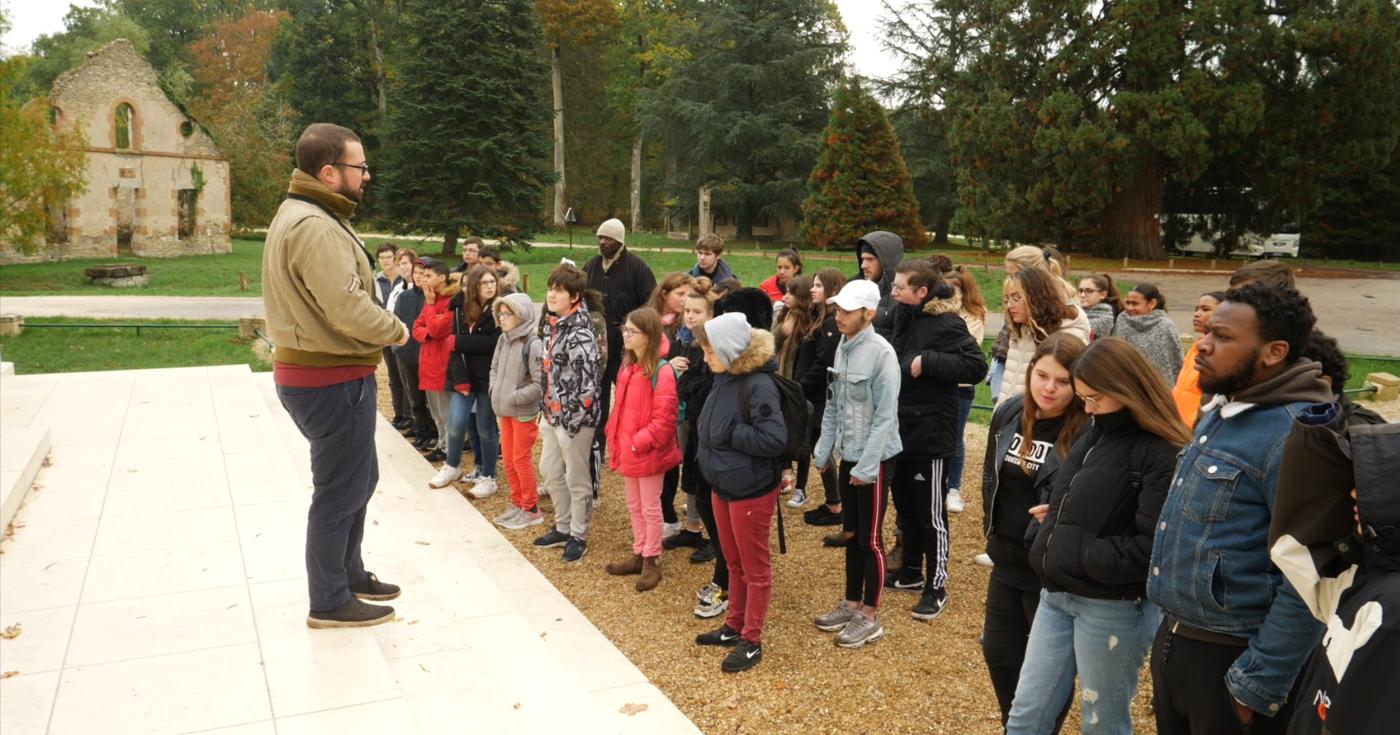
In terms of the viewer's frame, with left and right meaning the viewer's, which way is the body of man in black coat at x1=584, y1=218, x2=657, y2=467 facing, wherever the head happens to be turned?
facing the viewer and to the left of the viewer

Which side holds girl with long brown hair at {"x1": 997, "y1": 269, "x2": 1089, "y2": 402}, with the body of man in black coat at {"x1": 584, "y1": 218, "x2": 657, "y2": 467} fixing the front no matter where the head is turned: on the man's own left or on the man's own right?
on the man's own left

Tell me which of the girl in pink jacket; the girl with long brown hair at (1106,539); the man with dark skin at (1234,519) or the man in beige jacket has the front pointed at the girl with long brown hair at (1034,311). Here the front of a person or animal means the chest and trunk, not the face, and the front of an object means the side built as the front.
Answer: the man in beige jacket

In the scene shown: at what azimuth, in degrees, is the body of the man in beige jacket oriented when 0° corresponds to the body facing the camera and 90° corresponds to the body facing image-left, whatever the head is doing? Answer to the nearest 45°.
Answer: approximately 270°

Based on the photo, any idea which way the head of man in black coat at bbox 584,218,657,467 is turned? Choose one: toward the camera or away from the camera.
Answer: toward the camera

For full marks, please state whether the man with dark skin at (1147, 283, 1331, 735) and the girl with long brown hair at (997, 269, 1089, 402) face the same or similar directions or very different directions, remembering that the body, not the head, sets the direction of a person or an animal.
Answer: same or similar directions

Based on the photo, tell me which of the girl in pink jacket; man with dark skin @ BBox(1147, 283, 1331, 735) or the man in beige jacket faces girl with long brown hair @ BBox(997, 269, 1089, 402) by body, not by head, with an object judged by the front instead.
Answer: the man in beige jacket

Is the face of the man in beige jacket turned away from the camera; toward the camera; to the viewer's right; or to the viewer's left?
to the viewer's right

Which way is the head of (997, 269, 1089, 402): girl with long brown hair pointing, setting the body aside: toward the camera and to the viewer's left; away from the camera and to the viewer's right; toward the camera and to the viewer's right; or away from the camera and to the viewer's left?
toward the camera and to the viewer's left

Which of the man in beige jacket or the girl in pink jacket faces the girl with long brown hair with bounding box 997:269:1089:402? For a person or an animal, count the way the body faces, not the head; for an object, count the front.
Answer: the man in beige jacket

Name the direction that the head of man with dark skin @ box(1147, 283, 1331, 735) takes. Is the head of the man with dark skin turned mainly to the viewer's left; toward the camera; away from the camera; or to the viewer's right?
to the viewer's left

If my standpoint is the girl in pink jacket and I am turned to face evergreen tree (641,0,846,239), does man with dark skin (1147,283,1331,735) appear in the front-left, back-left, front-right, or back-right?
back-right
